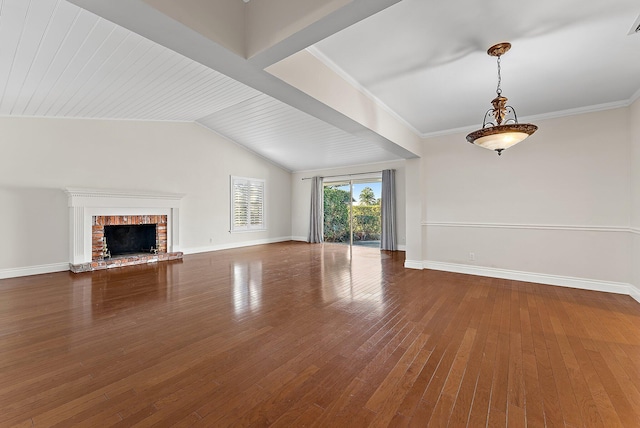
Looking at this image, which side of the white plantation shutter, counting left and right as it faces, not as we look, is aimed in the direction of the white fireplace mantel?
right

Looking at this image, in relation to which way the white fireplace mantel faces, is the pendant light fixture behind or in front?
in front

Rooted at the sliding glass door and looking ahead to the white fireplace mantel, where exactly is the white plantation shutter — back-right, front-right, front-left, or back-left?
front-right

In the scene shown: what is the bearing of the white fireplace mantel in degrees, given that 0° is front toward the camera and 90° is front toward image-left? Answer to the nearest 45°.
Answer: approximately 315°

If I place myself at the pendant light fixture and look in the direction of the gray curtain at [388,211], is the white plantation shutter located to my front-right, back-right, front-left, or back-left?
front-left

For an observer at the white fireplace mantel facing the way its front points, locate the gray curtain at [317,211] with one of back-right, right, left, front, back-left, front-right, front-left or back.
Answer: front-left

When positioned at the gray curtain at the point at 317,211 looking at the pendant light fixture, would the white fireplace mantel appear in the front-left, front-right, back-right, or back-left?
front-right

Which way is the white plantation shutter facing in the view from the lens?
facing the viewer and to the right of the viewer

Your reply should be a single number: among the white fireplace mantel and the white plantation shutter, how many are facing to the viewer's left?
0

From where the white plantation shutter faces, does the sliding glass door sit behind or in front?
in front

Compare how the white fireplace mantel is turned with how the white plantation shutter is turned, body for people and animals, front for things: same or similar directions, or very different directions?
same or similar directions

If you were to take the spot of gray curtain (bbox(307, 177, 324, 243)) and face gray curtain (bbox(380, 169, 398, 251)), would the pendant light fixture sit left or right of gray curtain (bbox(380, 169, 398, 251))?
right
